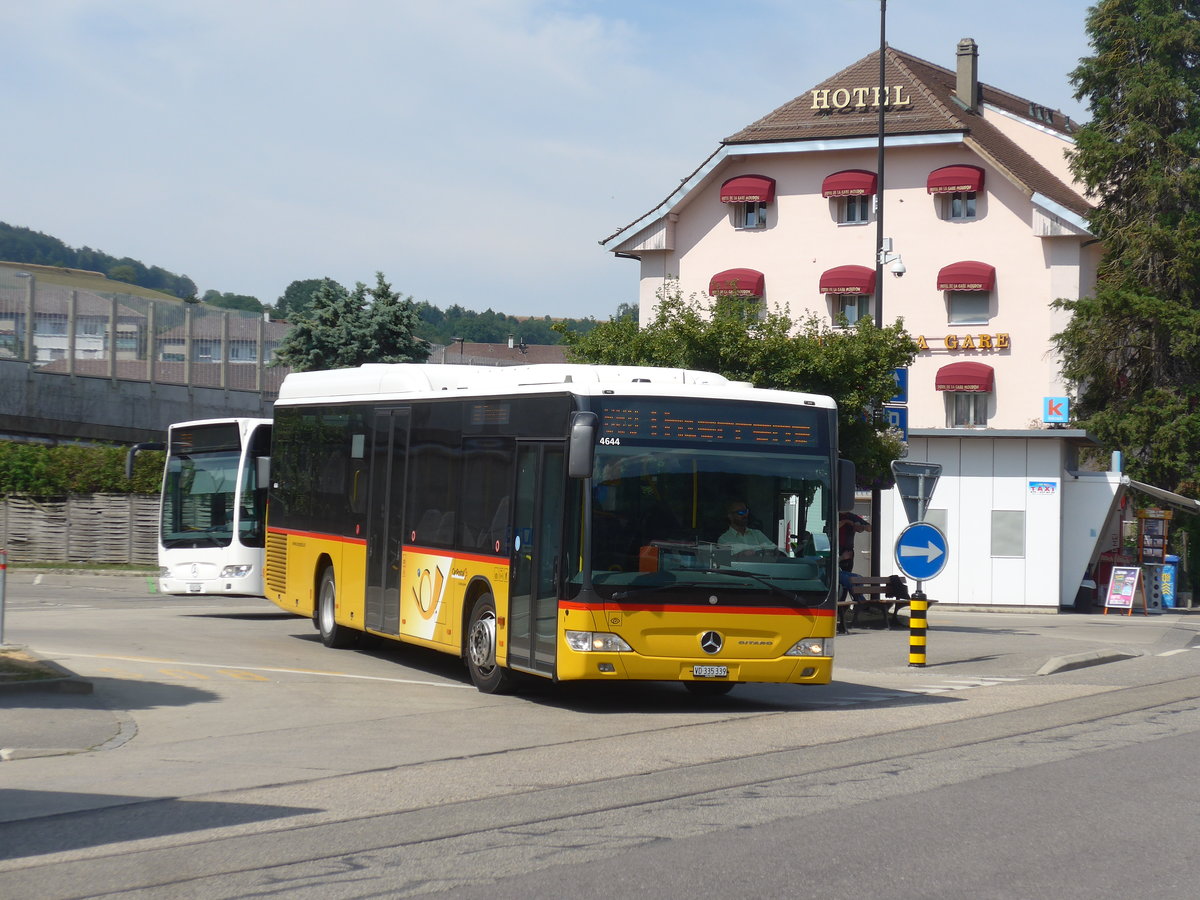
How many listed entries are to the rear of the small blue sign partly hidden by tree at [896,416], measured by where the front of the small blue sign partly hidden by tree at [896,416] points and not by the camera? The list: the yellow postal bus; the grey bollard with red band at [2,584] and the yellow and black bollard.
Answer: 0

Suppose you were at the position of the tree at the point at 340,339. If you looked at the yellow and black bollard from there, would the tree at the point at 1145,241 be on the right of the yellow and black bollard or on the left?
left

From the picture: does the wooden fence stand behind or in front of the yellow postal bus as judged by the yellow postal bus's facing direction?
behind

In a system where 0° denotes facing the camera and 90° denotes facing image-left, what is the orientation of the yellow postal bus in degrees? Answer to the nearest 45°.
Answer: approximately 315°

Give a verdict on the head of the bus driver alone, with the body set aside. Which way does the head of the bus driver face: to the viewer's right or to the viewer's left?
to the viewer's right

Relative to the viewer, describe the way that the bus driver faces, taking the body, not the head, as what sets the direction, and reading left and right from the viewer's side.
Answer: facing the viewer and to the right of the viewer

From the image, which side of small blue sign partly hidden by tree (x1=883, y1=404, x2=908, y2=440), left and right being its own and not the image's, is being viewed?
front

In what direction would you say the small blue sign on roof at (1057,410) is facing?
toward the camera

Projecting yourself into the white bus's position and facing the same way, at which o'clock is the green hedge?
The green hedge is roughly at 4 o'clock from the white bus.

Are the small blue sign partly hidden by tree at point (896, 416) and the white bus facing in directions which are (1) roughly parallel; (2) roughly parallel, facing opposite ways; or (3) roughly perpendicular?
roughly parallel

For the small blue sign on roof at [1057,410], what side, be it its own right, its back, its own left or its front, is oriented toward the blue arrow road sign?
front

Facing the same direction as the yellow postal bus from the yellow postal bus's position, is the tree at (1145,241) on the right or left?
on its left

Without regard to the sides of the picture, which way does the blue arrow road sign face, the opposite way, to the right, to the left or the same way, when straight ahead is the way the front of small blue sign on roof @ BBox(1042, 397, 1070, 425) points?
the same way

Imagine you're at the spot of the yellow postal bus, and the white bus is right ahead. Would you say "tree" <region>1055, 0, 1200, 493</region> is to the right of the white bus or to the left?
right

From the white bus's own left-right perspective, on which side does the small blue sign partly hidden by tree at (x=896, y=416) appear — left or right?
on its left

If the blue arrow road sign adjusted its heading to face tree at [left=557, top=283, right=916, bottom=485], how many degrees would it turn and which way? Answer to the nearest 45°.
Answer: approximately 180°

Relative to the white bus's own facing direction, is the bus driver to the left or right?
on its left

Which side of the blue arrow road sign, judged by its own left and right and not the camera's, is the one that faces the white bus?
right

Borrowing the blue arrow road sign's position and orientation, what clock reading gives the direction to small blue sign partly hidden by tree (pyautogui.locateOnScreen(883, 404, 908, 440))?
The small blue sign partly hidden by tree is roughly at 6 o'clock from the blue arrow road sign.

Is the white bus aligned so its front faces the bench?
no

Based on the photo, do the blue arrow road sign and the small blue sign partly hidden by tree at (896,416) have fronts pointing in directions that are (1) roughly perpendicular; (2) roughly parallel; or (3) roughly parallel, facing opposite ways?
roughly parallel

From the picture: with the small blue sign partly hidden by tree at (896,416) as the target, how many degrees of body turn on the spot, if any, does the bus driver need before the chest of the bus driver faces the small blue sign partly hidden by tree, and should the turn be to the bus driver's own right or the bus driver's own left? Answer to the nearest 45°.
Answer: approximately 135° to the bus driver's own left

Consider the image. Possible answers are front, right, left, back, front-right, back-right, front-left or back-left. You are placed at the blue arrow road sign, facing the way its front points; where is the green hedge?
back-right
